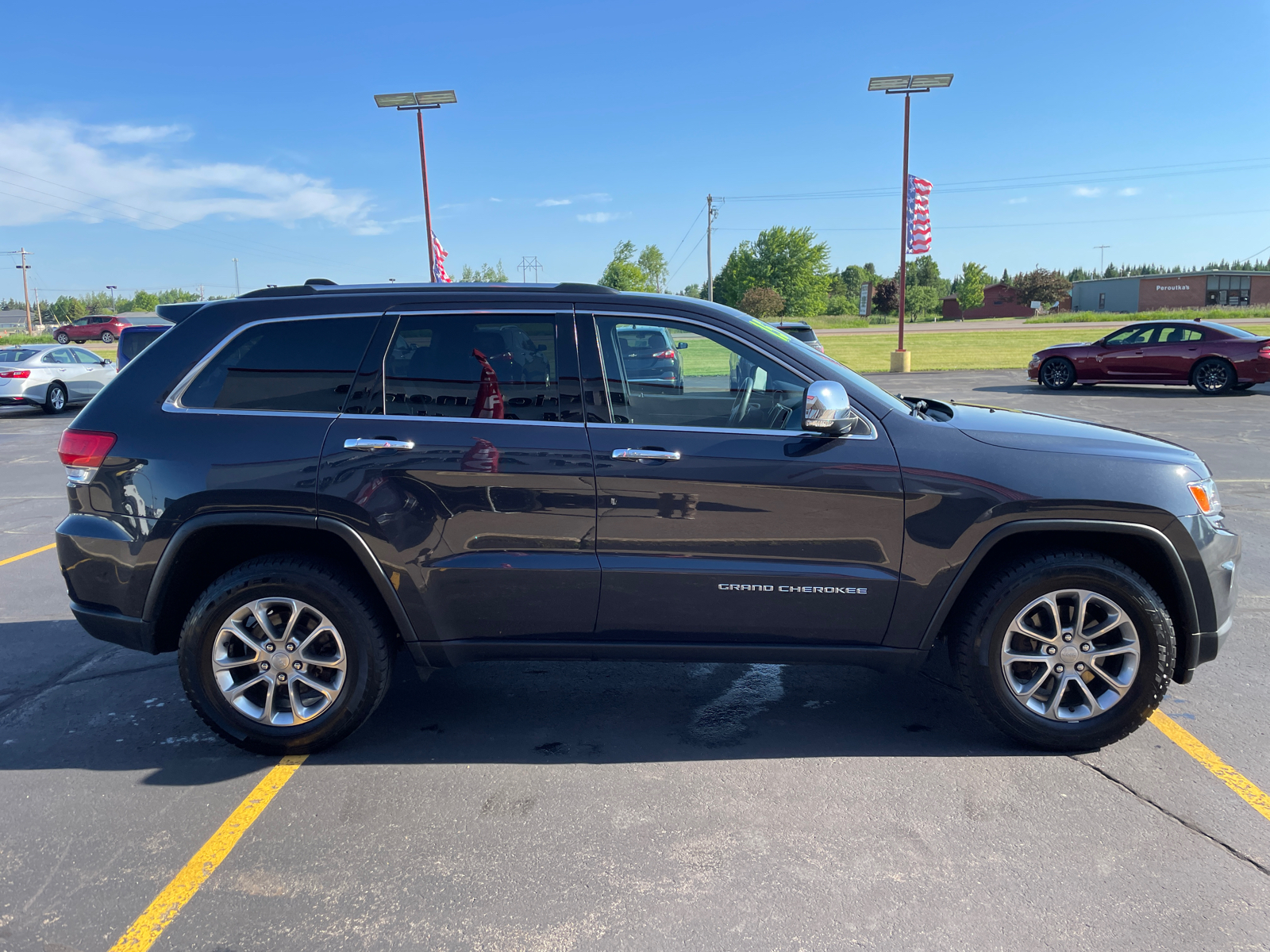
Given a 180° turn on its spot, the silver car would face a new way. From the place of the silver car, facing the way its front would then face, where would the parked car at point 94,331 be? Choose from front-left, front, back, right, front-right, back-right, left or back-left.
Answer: back-right

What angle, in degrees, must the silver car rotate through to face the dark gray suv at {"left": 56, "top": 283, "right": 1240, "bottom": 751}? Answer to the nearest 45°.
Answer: approximately 135° to its right

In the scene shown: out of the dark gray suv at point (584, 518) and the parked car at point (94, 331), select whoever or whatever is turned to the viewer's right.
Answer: the dark gray suv

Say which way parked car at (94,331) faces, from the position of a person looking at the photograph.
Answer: facing to the left of the viewer

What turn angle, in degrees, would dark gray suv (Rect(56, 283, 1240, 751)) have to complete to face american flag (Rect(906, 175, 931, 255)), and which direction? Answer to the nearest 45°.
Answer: approximately 90° to its left

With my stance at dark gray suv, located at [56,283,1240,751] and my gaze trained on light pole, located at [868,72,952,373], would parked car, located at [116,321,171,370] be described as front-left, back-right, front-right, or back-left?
front-left

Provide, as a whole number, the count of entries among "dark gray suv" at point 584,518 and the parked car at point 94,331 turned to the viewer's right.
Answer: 1

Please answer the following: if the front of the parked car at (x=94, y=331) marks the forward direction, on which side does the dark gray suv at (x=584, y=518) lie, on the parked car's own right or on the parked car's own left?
on the parked car's own left

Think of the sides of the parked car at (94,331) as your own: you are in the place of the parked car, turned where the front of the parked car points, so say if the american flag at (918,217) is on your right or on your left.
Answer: on your left

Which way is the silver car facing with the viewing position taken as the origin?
facing away from the viewer and to the right of the viewer

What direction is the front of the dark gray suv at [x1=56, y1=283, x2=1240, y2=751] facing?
to the viewer's right
